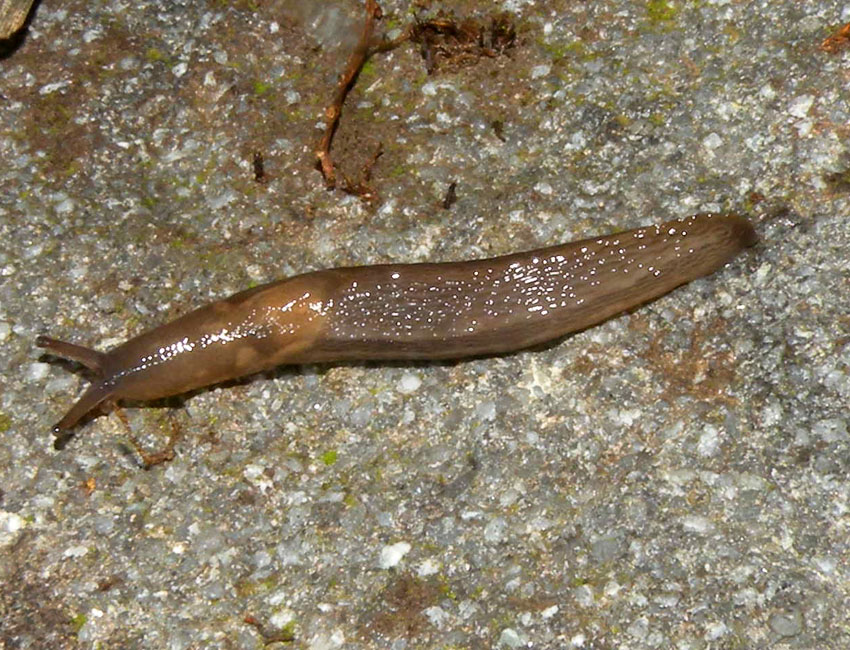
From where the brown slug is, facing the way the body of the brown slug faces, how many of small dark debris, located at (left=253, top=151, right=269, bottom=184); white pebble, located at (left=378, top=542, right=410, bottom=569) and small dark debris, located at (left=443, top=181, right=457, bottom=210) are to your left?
1

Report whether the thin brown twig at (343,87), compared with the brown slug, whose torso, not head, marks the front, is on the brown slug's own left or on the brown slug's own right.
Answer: on the brown slug's own right

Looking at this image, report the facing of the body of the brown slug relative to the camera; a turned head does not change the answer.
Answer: to the viewer's left

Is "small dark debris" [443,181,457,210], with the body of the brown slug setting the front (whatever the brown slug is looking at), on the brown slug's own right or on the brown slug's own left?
on the brown slug's own right

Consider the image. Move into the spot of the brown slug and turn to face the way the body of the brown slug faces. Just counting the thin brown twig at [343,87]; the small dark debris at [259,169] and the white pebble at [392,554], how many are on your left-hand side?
1

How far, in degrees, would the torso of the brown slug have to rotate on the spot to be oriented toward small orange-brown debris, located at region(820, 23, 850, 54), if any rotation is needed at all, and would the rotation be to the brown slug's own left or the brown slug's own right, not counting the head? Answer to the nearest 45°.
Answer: approximately 135° to the brown slug's own right

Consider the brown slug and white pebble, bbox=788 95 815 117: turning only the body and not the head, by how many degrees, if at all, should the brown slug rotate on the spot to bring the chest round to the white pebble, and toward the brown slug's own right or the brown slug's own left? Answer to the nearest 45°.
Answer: approximately 135° to the brown slug's own right

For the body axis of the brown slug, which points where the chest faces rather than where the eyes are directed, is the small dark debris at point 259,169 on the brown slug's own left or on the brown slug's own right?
on the brown slug's own right

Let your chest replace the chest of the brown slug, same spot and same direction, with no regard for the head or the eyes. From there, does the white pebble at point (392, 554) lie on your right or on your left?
on your left

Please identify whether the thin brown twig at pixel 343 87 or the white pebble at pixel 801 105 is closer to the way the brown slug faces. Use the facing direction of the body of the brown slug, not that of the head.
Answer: the thin brown twig
